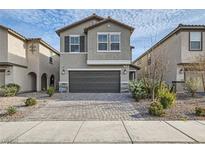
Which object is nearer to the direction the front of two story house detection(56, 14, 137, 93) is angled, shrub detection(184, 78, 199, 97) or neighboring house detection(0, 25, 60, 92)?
the shrub

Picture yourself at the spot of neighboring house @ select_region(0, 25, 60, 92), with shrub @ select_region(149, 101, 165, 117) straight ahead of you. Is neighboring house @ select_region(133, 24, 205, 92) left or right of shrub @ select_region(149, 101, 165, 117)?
left

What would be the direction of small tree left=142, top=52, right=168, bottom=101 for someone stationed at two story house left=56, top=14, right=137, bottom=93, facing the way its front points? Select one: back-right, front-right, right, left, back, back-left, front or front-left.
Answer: front-left

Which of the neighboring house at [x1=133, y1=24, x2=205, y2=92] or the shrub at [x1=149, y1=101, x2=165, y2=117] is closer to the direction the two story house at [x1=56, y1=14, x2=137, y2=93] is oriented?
the shrub

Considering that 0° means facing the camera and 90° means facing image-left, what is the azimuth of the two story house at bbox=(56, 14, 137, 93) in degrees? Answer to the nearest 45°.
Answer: approximately 0°

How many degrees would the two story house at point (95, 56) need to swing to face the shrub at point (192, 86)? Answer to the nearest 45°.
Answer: approximately 45° to its left

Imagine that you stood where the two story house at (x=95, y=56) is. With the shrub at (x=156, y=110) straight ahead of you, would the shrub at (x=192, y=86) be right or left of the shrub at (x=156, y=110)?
left

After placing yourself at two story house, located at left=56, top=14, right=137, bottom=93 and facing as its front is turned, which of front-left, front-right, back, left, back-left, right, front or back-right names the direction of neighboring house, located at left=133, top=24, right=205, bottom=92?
left

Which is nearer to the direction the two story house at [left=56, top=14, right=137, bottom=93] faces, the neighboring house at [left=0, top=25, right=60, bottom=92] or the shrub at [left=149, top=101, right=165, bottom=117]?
the shrub

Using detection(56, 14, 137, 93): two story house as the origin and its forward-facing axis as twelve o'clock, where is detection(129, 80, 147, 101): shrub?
The shrub is roughly at 11 o'clock from the two story house.

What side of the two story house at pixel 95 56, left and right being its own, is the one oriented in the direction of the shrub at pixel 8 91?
right

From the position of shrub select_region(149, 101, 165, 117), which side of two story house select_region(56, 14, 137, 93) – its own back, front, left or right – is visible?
front
